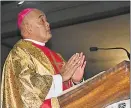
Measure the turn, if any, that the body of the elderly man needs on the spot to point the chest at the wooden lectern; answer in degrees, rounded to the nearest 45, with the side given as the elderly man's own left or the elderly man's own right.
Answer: approximately 45° to the elderly man's own right

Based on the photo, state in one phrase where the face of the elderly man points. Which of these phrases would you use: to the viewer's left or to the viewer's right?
to the viewer's right

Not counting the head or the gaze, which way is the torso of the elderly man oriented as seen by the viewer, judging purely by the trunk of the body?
to the viewer's right
